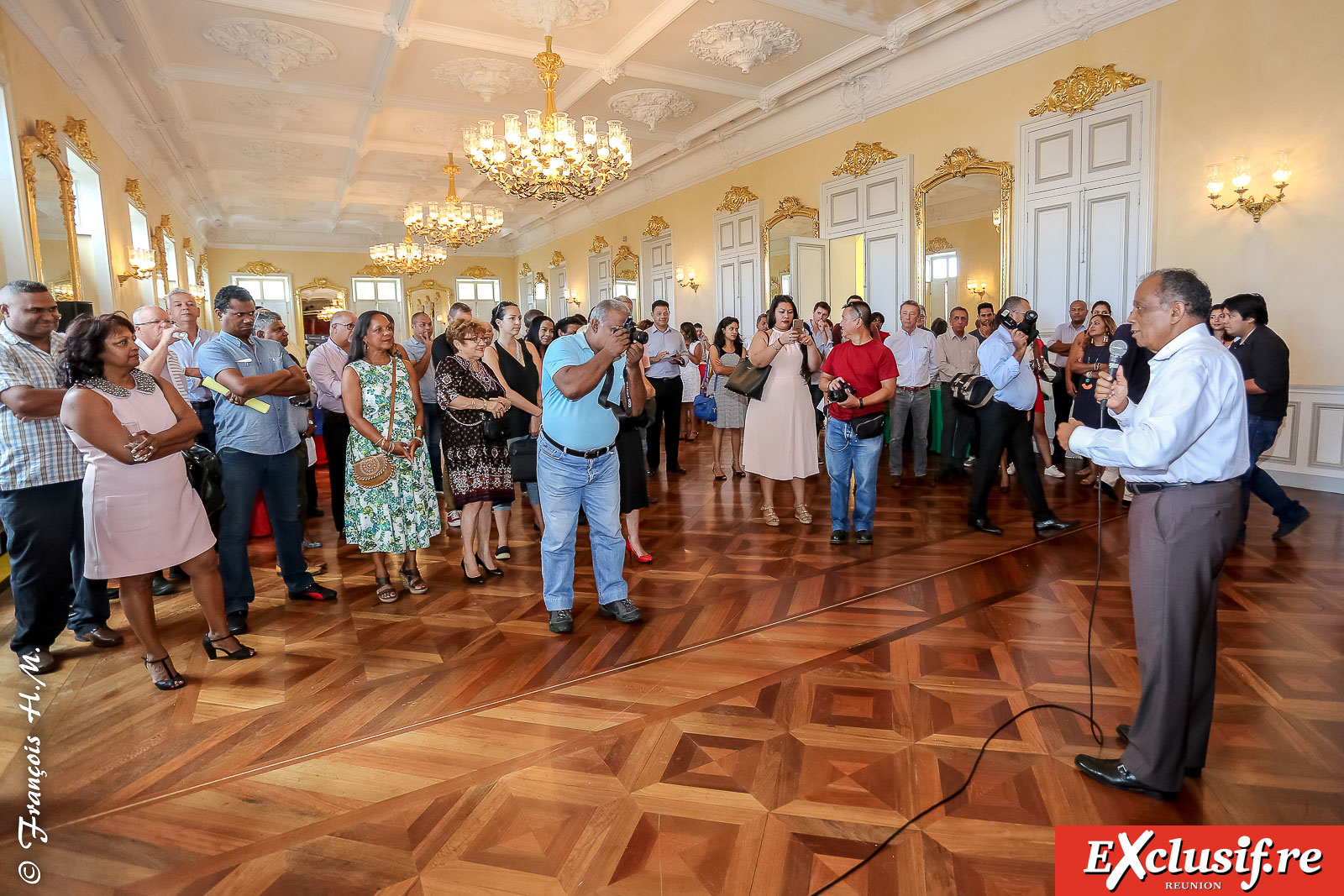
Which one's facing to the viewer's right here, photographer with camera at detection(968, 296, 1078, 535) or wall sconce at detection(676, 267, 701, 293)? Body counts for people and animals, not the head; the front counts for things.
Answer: the photographer with camera

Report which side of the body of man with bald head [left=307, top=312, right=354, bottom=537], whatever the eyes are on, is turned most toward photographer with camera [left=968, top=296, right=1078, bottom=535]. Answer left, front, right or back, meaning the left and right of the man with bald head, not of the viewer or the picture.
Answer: front

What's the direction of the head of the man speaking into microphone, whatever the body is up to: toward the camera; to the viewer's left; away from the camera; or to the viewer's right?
to the viewer's left

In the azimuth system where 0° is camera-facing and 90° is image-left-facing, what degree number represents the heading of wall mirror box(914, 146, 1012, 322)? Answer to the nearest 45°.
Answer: approximately 45°

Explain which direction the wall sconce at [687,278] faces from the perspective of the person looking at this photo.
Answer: facing the viewer and to the left of the viewer

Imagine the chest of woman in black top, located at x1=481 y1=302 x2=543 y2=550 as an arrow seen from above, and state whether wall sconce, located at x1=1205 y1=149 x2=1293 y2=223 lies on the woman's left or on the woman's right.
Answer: on the woman's left

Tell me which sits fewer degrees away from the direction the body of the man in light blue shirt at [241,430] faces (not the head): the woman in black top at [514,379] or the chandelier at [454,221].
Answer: the woman in black top

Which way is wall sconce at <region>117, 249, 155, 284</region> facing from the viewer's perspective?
to the viewer's right

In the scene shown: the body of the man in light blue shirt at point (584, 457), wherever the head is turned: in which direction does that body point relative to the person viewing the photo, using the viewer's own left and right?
facing the viewer and to the right of the viewer

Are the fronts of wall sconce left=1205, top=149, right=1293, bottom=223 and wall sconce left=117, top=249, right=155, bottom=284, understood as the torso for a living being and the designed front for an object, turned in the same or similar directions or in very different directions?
very different directions

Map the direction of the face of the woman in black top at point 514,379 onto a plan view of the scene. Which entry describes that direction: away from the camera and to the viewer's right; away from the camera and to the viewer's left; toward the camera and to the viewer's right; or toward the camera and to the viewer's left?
toward the camera and to the viewer's right

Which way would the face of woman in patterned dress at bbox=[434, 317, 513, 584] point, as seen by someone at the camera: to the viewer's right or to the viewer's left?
to the viewer's right

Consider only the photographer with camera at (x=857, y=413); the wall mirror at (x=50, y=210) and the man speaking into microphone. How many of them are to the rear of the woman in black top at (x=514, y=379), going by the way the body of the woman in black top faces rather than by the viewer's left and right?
1

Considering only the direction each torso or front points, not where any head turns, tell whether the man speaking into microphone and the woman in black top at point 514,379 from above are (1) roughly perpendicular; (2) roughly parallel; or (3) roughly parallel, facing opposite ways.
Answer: roughly parallel, facing opposite ways
